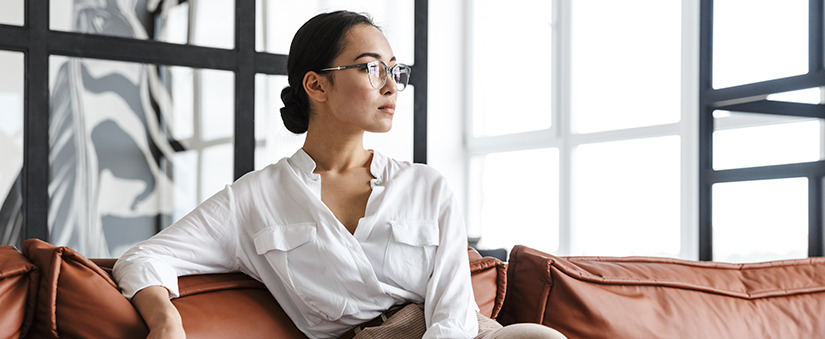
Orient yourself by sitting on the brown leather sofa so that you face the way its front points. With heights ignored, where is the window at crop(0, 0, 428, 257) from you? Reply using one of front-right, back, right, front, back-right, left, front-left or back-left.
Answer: back-right

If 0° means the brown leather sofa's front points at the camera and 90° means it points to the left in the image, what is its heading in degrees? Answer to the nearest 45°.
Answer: approximately 0°

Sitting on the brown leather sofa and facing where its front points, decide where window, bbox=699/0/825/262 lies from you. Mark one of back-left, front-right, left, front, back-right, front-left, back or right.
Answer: back-left

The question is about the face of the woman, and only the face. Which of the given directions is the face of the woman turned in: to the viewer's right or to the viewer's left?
to the viewer's right

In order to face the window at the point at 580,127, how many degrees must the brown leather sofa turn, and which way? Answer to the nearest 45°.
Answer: approximately 180°

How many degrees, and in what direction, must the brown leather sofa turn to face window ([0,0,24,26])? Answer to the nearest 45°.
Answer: approximately 135° to its right
